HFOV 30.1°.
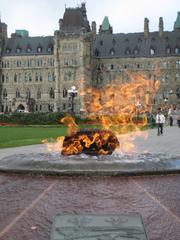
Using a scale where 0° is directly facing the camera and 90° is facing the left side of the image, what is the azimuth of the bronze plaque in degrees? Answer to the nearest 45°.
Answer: approximately 0°

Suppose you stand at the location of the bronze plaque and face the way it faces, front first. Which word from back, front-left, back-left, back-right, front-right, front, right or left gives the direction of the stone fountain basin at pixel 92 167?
back
